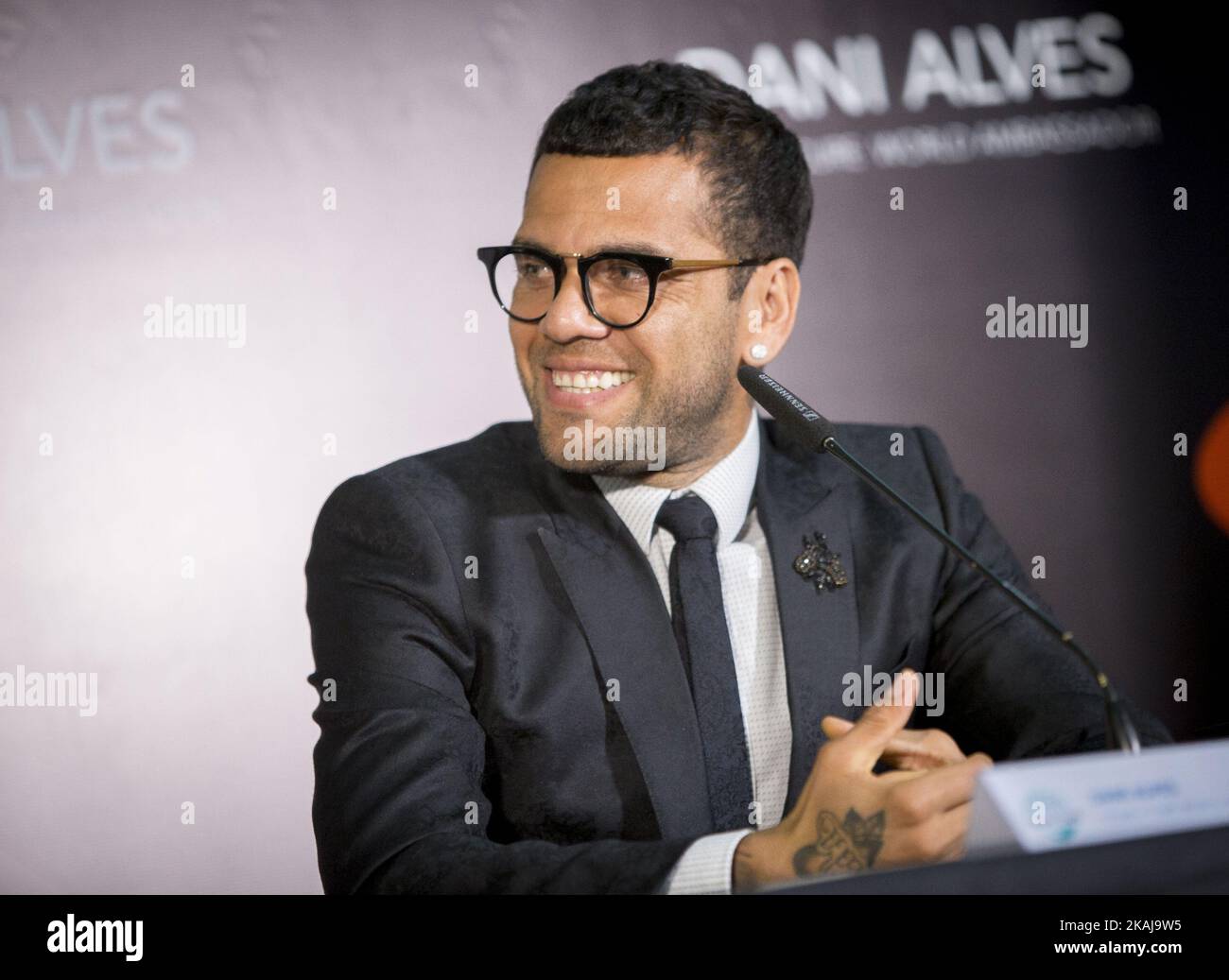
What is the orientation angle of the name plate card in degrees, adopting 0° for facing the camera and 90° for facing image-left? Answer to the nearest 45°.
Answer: approximately 315°

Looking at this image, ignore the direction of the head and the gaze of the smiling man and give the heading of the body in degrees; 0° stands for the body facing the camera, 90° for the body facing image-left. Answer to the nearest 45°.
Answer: approximately 315°

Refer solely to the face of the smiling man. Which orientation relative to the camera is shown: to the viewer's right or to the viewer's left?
to the viewer's left

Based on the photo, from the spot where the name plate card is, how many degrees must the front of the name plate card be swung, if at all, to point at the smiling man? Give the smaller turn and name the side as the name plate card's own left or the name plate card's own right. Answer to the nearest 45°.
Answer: approximately 180°
